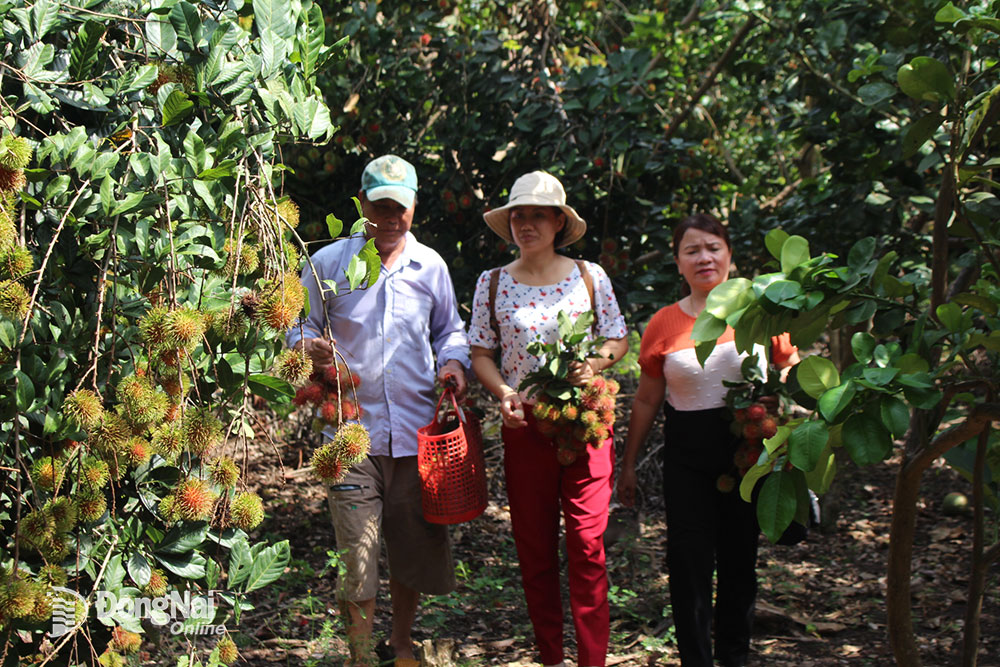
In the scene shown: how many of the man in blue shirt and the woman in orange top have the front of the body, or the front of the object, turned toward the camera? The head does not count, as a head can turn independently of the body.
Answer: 2

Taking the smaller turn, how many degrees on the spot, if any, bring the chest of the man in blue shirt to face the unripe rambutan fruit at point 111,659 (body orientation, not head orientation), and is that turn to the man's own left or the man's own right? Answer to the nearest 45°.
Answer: approximately 45° to the man's own right

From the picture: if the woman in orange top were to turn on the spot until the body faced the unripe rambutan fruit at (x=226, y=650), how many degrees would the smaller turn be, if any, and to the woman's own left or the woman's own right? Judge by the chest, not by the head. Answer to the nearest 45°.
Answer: approximately 45° to the woman's own right

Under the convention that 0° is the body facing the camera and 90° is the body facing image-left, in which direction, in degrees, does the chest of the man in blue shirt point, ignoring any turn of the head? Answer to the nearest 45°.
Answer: approximately 0°
